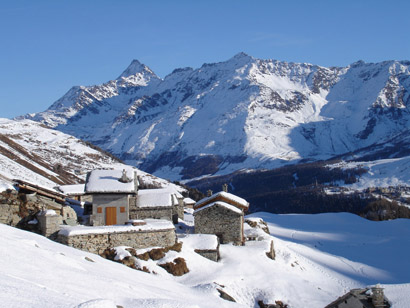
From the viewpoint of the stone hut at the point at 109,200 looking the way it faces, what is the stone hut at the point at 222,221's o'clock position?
the stone hut at the point at 222,221 is roughly at 9 o'clock from the stone hut at the point at 109,200.

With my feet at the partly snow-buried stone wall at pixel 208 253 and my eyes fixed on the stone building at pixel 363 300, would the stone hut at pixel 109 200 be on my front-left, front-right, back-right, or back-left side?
back-right

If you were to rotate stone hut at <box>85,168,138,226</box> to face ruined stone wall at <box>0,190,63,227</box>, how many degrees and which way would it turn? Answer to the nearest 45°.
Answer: approximately 45° to its right

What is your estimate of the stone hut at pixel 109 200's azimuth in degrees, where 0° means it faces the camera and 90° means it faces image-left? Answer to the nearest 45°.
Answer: approximately 0°

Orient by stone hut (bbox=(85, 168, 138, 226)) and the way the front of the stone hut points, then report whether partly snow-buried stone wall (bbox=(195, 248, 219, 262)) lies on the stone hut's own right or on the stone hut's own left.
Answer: on the stone hut's own left

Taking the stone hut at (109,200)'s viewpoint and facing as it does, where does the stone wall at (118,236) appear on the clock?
the stone wall at (118,236) is roughly at 12 o'clock from the stone hut at (109,200).

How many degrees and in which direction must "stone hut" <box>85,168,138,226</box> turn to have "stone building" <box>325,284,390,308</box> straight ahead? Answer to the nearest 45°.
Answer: approximately 45° to its left
